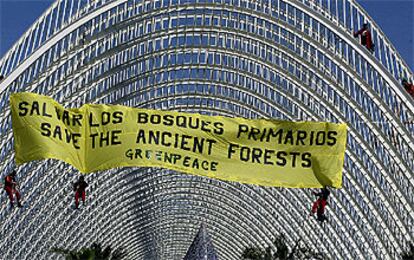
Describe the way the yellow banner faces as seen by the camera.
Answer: facing the viewer
